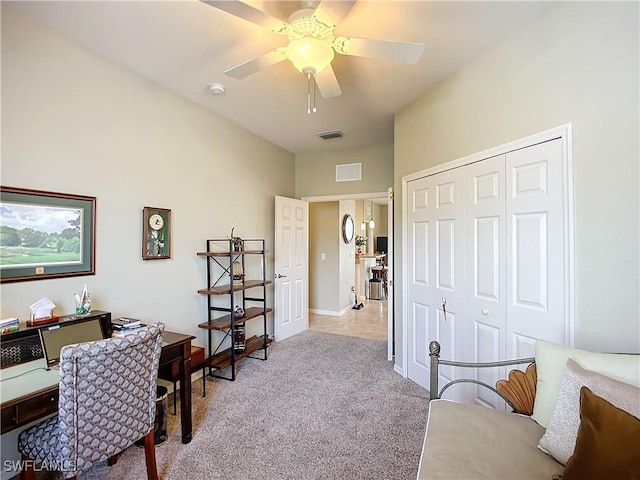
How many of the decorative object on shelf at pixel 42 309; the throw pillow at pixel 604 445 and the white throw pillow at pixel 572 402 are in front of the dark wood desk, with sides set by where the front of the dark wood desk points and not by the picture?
2

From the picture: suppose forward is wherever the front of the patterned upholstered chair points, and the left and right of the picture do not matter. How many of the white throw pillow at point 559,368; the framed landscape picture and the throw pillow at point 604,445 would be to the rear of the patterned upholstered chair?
2

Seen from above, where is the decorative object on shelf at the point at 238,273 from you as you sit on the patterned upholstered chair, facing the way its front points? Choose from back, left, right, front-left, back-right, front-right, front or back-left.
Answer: right

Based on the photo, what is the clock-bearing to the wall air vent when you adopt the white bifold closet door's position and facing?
The wall air vent is roughly at 3 o'clock from the white bifold closet door.

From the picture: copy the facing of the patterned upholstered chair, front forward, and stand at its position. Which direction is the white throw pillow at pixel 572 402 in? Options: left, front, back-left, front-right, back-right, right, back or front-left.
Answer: back

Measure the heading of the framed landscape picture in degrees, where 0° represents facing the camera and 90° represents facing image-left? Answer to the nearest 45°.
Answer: approximately 315°

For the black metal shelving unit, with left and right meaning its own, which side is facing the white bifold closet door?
front

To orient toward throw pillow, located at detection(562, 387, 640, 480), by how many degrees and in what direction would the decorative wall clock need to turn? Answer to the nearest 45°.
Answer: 0° — it already faces it

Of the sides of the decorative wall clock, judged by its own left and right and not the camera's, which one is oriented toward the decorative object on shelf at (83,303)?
right

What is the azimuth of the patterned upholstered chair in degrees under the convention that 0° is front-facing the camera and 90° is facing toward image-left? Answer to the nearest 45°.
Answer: approximately 135°

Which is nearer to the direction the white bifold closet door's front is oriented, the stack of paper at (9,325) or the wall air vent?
the stack of paper

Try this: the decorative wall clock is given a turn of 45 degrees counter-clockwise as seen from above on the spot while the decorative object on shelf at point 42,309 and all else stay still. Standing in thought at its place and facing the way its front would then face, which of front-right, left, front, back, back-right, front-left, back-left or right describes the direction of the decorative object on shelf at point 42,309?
back-right

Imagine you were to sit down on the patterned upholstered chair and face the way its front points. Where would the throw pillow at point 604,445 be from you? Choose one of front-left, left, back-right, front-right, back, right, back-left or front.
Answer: back

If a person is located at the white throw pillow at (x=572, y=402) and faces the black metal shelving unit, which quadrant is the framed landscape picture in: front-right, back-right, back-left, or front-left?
front-left

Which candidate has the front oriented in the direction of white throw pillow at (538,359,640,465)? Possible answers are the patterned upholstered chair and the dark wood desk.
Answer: the dark wood desk

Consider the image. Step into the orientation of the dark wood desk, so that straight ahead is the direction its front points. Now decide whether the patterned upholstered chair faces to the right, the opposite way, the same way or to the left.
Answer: the opposite way

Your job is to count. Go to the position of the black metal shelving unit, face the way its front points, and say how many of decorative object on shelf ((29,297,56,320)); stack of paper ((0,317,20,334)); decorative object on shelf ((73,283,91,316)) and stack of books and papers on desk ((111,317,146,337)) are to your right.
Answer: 4
